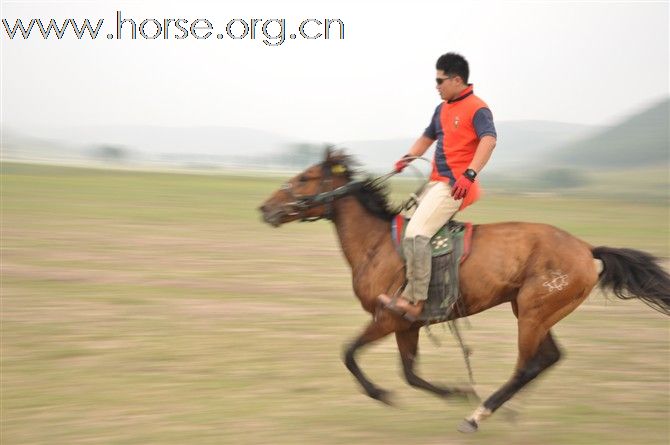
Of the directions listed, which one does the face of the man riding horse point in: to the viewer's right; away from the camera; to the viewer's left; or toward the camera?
to the viewer's left

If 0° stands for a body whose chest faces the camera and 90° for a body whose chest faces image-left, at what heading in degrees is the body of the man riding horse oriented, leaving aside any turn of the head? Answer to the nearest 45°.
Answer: approximately 45°

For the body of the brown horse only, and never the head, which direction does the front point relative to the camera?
to the viewer's left
